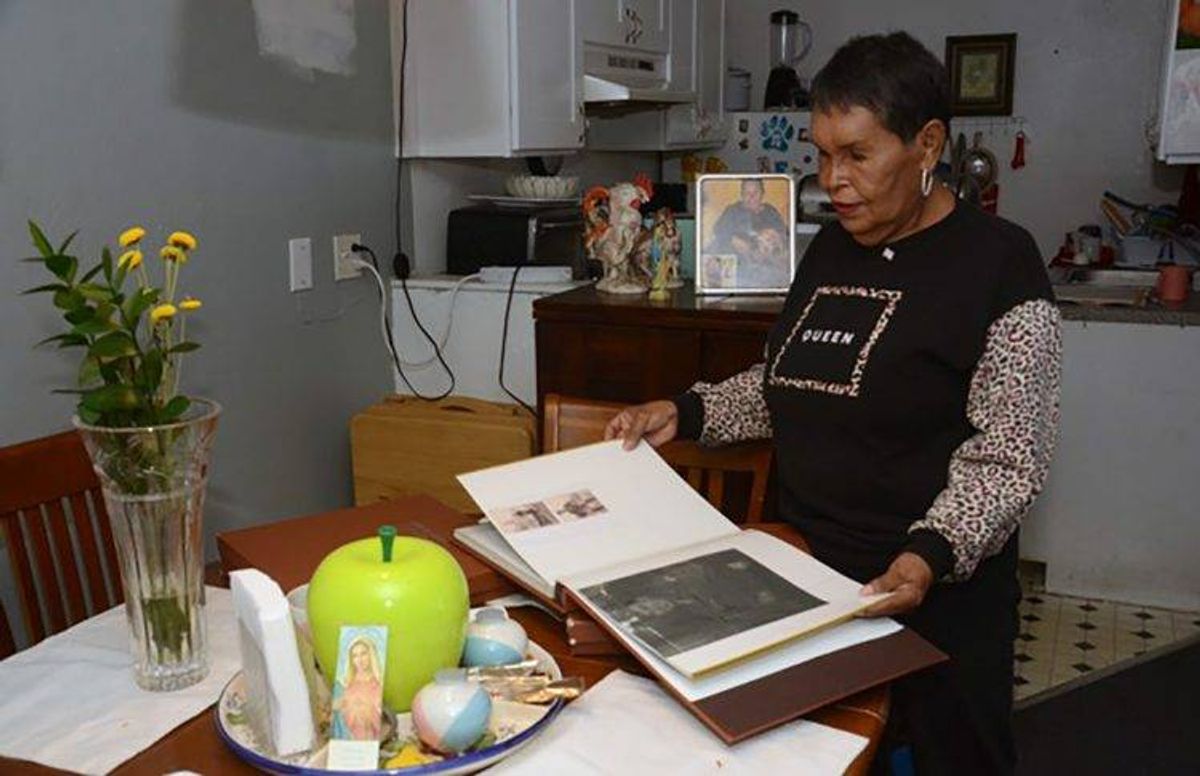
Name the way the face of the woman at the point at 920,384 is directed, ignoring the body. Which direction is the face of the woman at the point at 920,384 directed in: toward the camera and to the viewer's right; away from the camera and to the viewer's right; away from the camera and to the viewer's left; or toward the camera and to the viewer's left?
toward the camera and to the viewer's left

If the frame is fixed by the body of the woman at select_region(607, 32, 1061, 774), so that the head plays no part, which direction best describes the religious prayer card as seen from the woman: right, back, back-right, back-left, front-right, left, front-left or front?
front

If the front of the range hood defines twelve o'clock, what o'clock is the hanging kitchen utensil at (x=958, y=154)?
The hanging kitchen utensil is roughly at 9 o'clock from the range hood.

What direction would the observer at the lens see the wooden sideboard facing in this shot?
facing the viewer

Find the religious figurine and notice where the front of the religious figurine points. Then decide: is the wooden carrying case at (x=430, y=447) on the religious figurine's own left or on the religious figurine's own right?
on the religious figurine's own right

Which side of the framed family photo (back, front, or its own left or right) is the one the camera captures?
front

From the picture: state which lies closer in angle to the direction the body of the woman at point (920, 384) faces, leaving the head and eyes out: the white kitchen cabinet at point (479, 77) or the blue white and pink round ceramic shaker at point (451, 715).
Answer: the blue white and pink round ceramic shaker

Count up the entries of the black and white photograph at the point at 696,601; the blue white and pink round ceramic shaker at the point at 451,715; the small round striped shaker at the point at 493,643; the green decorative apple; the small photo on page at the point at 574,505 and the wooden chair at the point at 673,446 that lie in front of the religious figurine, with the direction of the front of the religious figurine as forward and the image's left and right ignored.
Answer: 6

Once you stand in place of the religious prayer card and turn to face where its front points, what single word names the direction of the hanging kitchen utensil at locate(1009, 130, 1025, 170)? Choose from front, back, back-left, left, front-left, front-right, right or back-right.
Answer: back-left

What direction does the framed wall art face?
toward the camera

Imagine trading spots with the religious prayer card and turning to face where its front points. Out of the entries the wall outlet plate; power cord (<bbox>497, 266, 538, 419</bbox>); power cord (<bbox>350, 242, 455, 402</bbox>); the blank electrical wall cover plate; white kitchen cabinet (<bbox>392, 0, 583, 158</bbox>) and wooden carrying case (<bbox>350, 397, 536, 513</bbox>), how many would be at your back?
6

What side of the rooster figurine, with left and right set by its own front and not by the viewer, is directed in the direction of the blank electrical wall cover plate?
back

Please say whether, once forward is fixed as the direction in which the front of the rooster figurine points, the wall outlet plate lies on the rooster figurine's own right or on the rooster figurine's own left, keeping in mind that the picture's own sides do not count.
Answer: on the rooster figurine's own right

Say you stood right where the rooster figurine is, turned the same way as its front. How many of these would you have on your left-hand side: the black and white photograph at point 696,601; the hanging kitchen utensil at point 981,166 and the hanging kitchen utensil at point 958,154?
2

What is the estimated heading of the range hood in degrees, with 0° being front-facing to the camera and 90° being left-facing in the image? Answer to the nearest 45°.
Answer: approximately 315°

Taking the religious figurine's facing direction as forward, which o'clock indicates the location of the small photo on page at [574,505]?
The small photo on page is roughly at 12 o'clock from the religious figurine.
